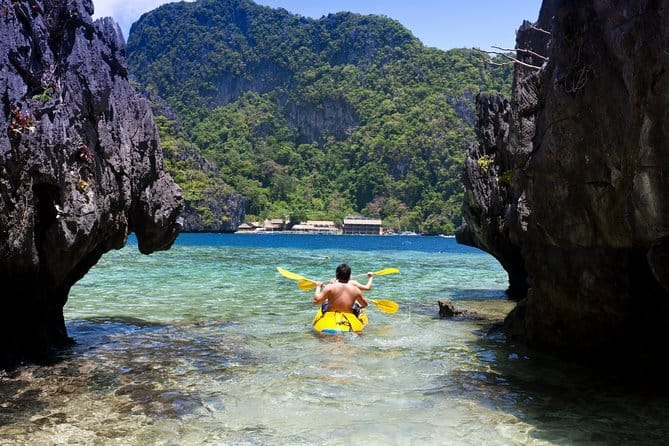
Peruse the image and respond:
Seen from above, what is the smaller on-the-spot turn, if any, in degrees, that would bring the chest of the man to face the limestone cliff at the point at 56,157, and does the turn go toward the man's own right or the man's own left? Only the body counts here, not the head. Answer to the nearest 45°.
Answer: approximately 135° to the man's own left

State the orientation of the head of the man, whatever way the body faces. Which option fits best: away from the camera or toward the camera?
away from the camera

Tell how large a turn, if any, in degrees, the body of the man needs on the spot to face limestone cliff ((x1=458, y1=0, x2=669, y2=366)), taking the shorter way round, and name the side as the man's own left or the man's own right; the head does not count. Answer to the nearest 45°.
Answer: approximately 135° to the man's own right

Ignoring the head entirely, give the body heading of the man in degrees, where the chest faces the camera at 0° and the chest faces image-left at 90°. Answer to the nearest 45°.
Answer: approximately 180°

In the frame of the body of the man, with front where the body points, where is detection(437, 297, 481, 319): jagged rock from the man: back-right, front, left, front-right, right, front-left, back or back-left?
front-right

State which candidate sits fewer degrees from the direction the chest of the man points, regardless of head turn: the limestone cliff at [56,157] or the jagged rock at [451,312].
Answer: the jagged rock
